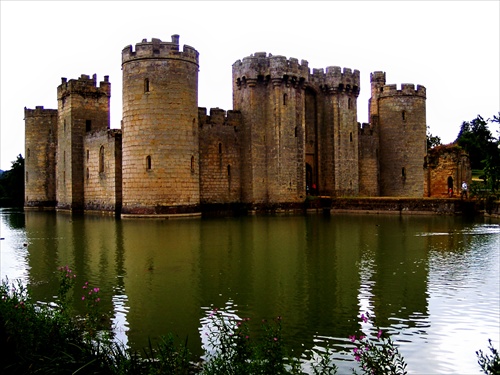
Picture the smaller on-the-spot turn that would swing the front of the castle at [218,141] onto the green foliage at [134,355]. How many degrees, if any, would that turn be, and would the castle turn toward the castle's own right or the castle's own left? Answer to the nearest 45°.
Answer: approximately 45° to the castle's own right

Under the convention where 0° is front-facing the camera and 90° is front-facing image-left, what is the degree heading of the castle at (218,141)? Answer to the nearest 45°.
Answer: approximately 315°

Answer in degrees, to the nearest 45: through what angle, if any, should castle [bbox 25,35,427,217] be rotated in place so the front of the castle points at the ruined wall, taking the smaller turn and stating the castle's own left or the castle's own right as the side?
approximately 45° to the castle's own left
